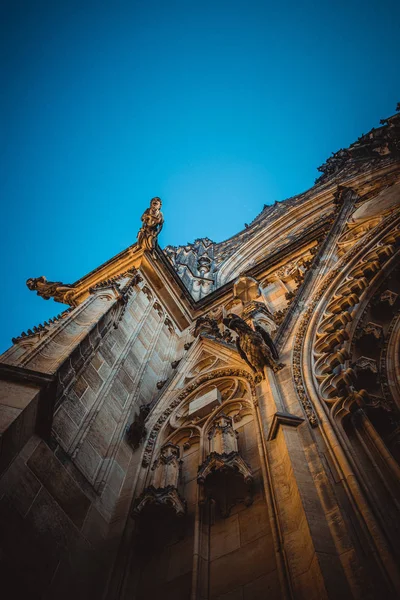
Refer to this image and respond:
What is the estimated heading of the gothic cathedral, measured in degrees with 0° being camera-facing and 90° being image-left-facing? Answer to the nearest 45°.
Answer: approximately 45°
